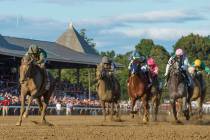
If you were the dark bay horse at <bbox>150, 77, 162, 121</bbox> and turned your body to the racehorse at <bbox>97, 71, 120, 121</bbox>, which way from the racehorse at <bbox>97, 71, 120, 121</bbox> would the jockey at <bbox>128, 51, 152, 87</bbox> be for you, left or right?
left

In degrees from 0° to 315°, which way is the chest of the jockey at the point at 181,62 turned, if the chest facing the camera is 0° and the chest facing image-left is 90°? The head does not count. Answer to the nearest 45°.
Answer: approximately 0°

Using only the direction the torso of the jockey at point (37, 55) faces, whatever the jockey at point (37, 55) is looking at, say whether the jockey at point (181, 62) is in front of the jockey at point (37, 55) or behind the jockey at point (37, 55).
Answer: behind

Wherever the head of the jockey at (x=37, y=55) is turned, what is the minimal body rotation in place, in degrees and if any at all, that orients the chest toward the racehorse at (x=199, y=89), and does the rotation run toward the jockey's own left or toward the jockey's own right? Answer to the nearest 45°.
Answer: approximately 180°

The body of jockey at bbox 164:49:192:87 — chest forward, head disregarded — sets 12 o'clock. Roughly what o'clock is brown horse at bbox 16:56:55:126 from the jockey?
The brown horse is roughly at 2 o'clock from the jockey.

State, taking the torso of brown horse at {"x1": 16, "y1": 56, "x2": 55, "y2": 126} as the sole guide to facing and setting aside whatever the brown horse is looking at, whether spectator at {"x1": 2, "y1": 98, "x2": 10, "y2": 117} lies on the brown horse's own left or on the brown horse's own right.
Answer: on the brown horse's own right
